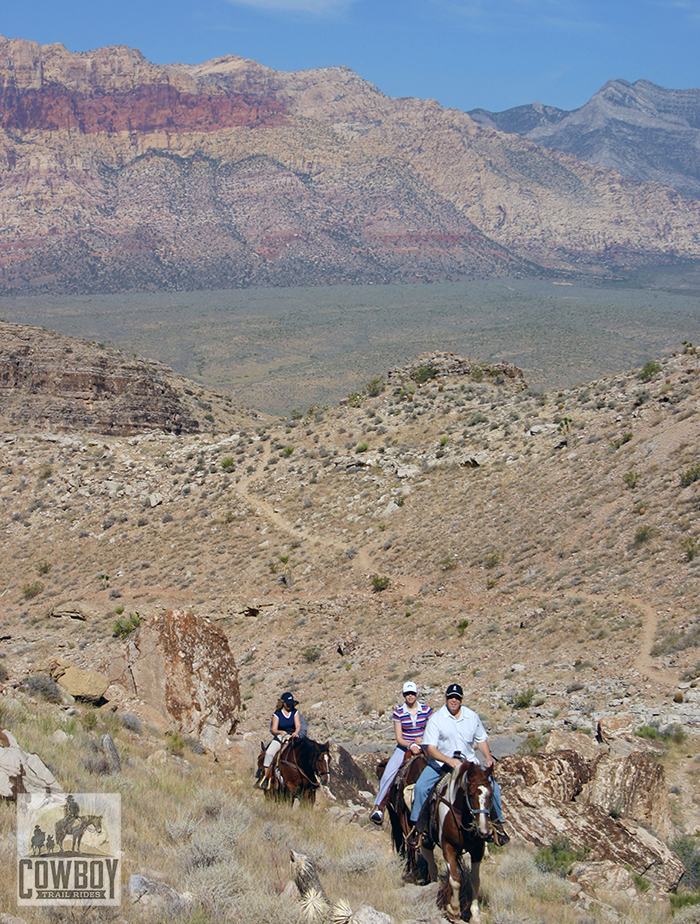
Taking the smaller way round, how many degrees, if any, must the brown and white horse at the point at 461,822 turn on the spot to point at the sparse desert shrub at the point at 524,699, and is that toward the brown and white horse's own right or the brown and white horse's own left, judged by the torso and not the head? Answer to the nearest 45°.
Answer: approximately 135° to the brown and white horse's own left

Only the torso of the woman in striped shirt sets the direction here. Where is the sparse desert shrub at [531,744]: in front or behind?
behind

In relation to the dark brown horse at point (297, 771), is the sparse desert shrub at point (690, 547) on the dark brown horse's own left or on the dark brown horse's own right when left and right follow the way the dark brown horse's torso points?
on the dark brown horse's own left

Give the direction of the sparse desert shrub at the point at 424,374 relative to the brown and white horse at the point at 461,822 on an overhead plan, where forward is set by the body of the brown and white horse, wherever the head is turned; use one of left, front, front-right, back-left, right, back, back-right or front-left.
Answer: back-left

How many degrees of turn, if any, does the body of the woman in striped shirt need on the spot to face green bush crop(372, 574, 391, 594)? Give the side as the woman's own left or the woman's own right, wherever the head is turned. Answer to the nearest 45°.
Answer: approximately 180°

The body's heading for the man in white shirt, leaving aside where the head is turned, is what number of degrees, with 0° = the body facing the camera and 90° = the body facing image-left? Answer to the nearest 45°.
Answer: approximately 0°

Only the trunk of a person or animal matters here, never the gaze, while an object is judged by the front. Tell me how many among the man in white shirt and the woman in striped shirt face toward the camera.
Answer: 2
